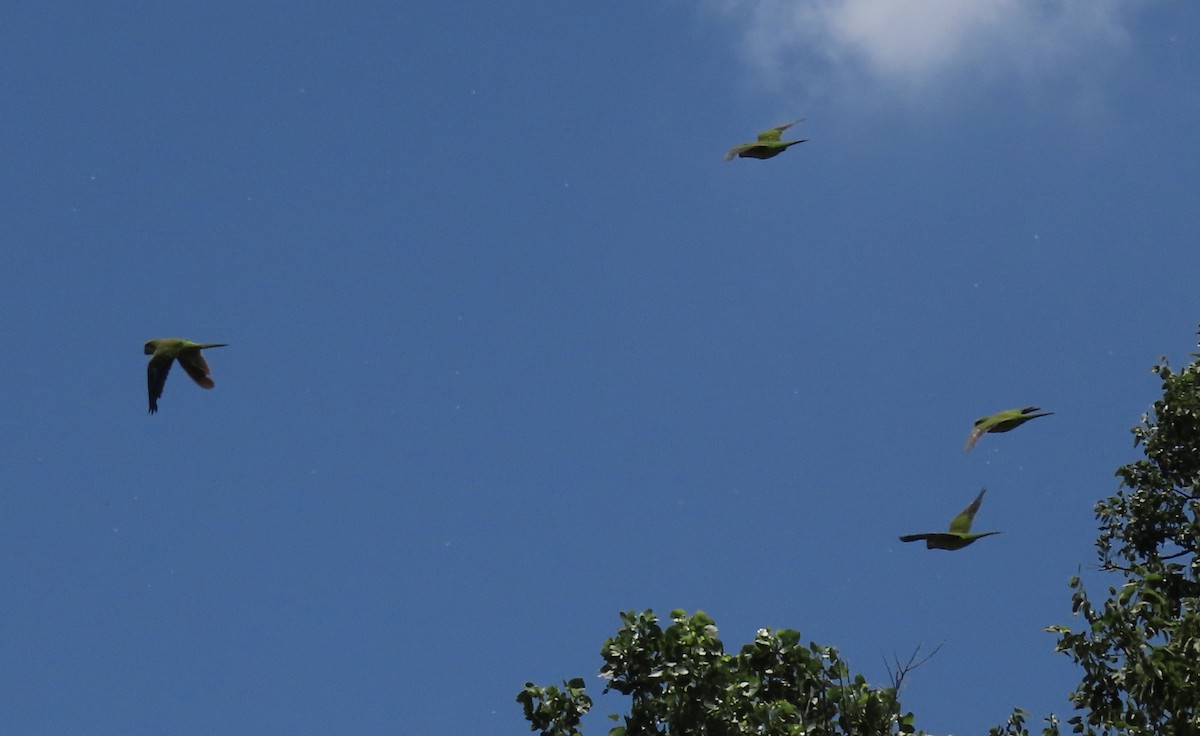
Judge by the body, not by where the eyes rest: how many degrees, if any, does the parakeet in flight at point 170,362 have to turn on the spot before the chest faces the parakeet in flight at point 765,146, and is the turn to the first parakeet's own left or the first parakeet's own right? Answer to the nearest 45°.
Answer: approximately 180°

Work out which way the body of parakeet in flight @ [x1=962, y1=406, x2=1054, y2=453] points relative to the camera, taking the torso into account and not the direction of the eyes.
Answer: to the viewer's left

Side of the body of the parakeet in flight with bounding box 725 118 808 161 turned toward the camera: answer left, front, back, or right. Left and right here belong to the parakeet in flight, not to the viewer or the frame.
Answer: left

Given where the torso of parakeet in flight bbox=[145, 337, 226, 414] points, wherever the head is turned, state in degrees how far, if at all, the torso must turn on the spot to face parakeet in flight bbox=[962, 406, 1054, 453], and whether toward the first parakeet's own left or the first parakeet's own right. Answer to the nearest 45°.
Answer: approximately 180°

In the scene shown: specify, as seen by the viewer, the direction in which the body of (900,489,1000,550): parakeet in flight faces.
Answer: to the viewer's left

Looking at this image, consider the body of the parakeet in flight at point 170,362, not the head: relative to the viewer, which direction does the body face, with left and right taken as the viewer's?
facing to the left of the viewer
